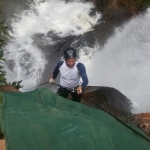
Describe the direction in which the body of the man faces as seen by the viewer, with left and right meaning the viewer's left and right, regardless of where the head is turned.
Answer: facing the viewer

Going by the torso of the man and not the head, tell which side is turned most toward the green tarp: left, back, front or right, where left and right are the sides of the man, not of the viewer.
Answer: front
